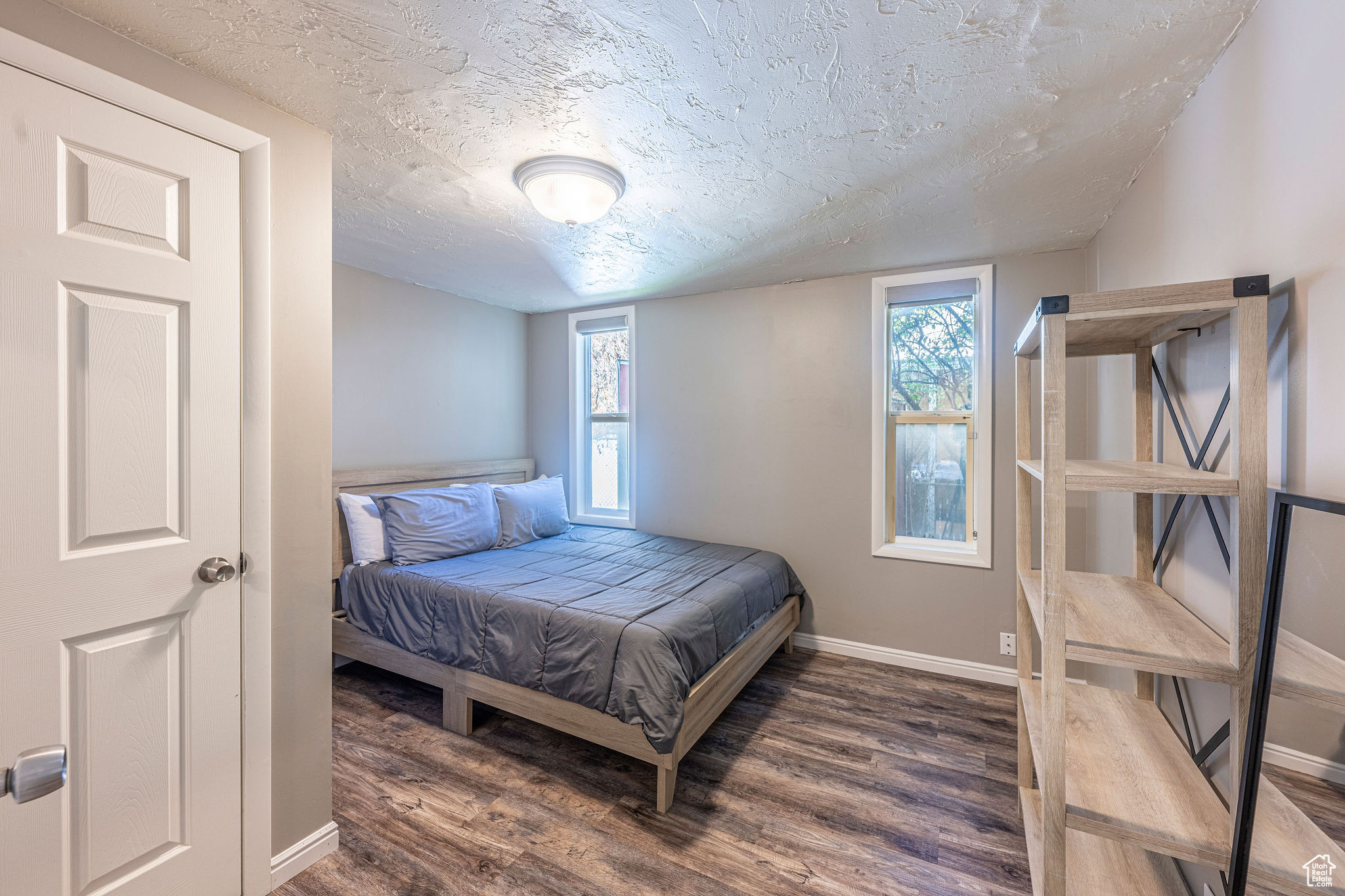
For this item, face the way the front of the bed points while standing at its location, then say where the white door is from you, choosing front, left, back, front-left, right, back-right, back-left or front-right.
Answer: right

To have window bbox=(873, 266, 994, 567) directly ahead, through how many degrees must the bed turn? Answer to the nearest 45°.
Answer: approximately 45° to its left

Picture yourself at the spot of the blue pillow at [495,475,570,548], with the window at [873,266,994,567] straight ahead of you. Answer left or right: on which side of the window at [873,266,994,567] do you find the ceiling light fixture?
right

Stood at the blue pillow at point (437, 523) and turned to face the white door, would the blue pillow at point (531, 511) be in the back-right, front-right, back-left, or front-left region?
back-left

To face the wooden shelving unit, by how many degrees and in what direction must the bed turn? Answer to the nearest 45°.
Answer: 0° — it already faces it

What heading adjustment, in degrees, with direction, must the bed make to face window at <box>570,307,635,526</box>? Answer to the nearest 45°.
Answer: approximately 135° to its left

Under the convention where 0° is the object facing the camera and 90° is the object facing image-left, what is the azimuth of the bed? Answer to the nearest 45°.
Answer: approximately 315°

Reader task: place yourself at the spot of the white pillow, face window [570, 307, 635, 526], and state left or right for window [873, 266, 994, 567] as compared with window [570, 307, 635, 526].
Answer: right

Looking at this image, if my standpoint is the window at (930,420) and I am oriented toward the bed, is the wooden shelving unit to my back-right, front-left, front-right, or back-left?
front-left
